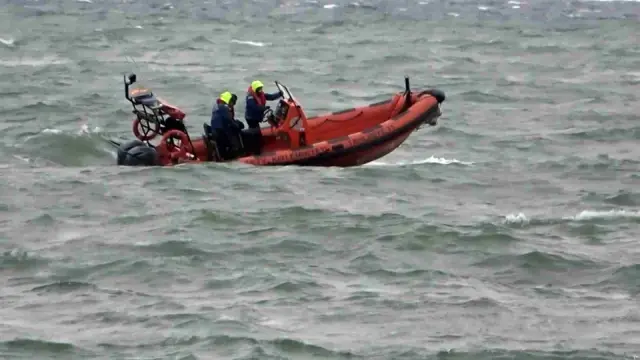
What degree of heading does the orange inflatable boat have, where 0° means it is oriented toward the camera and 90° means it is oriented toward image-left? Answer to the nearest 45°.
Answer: approximately 270°
